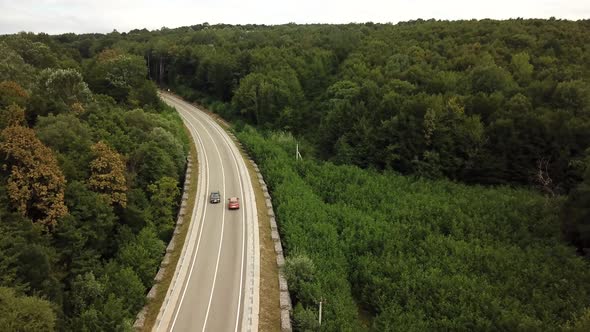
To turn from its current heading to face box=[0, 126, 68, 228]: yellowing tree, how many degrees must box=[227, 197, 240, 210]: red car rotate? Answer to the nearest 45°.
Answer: approximately 135° to its left

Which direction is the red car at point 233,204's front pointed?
away from the camera

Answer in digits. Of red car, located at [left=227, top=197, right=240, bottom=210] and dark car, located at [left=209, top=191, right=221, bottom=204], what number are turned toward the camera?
1

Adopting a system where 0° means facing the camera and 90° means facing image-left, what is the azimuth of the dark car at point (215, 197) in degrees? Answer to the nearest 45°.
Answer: approximately 0°

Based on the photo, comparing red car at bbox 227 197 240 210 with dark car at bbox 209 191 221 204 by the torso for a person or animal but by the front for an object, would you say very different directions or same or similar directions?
very different directions

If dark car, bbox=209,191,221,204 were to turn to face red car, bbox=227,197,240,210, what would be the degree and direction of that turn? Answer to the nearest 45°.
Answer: approximately 45° to its left

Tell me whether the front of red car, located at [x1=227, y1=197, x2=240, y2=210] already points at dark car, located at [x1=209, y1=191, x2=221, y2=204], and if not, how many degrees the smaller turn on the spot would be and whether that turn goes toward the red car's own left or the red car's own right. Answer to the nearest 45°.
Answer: approximately 45° to the red car's own left

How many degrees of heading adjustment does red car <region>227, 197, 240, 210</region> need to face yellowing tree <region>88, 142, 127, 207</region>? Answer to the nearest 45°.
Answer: approximately 135° to its left

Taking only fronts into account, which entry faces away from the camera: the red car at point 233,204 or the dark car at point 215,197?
the red car at point 233,204

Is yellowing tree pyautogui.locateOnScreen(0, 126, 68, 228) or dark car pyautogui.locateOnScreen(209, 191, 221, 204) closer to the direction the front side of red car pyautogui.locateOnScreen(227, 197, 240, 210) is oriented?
the dark car
